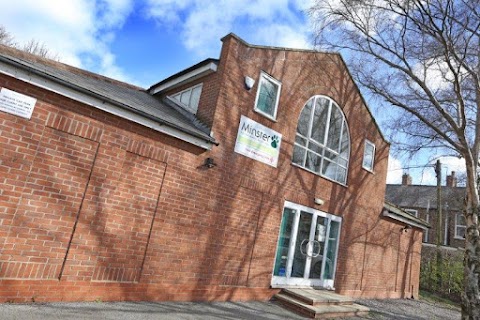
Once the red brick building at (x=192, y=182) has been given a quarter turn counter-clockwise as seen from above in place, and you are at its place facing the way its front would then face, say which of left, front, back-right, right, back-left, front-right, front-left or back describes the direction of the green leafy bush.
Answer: front

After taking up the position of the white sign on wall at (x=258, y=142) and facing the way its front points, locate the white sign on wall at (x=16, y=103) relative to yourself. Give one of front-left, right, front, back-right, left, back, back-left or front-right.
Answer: right

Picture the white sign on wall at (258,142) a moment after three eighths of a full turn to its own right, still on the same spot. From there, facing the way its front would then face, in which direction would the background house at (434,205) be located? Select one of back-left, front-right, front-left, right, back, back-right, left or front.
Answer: back-right

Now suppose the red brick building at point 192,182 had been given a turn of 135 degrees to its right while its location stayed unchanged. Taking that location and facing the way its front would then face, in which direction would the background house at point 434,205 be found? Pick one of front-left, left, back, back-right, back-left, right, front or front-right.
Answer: back-right

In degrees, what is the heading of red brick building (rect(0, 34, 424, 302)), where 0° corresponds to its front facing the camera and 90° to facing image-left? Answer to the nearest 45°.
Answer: approximately 315°

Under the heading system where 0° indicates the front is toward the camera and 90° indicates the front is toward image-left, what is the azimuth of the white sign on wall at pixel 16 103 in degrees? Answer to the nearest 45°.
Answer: approximately 0°

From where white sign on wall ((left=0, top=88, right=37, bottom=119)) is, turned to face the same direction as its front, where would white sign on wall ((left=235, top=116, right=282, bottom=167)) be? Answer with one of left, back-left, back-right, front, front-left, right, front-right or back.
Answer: left

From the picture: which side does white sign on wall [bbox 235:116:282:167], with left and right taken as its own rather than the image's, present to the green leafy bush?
left

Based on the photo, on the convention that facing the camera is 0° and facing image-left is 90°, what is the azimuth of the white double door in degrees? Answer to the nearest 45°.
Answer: approximately 315°

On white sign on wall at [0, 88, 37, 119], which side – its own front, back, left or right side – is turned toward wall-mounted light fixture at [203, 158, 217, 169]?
left

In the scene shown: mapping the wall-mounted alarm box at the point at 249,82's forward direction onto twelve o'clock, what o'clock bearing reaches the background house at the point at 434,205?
The background house is roughly at 9 o'clock from the wall-mounted alarm box.

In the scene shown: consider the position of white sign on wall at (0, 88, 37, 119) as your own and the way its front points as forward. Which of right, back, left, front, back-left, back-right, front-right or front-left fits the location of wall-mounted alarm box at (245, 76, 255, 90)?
left
